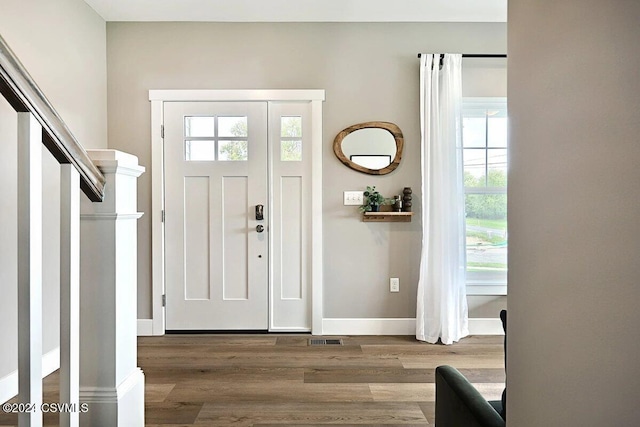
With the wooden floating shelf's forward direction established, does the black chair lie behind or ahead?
ahead

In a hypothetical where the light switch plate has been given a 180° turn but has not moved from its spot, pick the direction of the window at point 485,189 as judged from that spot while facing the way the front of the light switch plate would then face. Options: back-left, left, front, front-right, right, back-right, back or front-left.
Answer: right

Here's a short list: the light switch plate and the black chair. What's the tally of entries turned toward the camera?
1

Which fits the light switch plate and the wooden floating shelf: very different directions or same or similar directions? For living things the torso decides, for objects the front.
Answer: same or similar directions

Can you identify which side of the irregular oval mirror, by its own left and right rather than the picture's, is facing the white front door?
right

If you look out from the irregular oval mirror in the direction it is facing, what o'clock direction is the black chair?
The black chair is roughly at 12 o'clock from the irregular oval mirror.

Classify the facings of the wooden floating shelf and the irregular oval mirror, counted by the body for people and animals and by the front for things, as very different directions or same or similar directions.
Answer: same or similar directions

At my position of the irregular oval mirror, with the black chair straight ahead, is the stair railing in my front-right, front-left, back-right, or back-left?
front-right

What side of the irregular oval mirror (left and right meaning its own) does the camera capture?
front

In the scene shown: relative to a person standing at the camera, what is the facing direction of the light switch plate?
facing the viewer

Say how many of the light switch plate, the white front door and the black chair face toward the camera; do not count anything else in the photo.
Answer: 2

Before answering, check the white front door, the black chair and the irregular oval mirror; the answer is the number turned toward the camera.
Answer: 2
